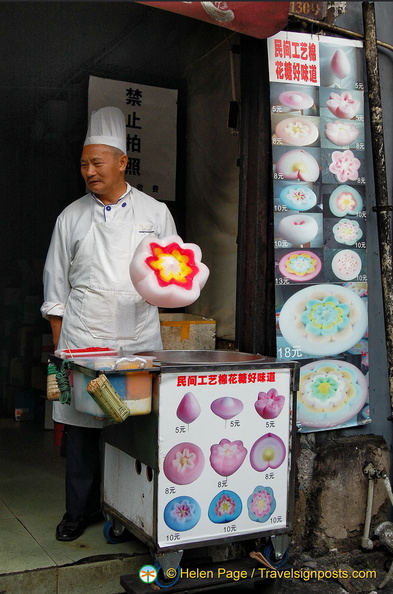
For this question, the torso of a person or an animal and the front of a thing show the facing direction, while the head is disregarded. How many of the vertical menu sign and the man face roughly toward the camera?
2

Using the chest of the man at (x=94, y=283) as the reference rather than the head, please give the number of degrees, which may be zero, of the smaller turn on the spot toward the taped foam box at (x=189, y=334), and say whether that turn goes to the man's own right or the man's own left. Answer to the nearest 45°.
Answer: approximately 135° to the man's own left

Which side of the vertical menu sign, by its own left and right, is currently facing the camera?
front

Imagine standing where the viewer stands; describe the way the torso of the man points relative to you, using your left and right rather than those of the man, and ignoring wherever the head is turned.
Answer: facing the viewer

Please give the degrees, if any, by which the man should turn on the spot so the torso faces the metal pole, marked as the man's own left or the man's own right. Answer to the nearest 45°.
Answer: approximately 90° to the man's own left

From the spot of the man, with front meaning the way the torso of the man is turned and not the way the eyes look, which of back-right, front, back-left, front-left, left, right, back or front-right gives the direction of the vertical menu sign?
left
